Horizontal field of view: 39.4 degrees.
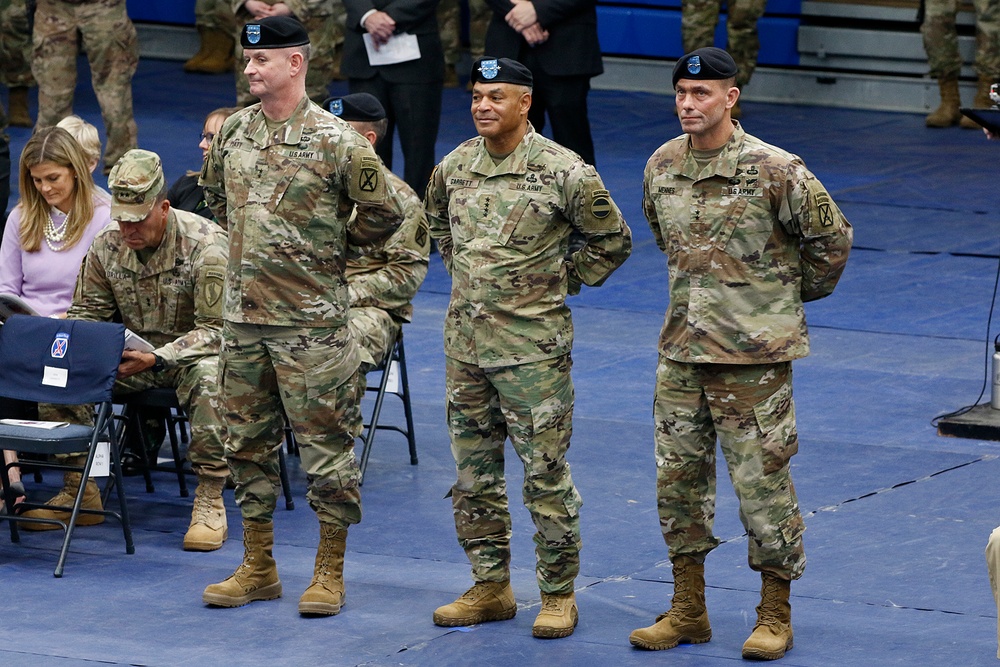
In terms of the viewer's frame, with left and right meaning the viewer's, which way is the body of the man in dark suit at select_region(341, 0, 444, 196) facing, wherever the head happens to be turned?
facing the viewer and to the left of the viewer

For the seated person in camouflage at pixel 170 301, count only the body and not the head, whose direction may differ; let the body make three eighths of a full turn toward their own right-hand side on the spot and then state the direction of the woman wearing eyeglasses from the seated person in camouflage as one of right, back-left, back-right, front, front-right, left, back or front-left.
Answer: front

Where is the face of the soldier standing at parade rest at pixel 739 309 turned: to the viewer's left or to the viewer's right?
to the viewer's left

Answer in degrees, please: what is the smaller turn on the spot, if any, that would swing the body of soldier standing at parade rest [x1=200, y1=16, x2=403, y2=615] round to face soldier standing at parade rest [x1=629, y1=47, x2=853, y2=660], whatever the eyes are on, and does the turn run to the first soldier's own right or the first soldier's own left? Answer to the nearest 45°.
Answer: approximately 90° to the first soldier's own left

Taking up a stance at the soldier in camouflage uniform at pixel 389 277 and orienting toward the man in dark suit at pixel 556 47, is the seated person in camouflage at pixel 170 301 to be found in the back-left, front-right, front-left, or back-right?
back-left

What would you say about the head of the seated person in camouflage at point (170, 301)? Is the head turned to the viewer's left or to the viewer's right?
to the viewer's left

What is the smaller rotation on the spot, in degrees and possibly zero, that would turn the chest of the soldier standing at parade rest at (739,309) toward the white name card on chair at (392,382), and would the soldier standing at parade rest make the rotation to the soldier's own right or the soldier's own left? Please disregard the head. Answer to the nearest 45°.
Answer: approximately 90° to the soldier's own right

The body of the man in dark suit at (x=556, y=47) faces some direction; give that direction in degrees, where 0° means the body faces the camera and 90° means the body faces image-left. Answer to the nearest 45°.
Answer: approximately 45°

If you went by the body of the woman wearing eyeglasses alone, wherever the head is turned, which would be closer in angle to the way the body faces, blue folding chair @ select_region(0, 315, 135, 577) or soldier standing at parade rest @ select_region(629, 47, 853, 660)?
the blue folding chair
